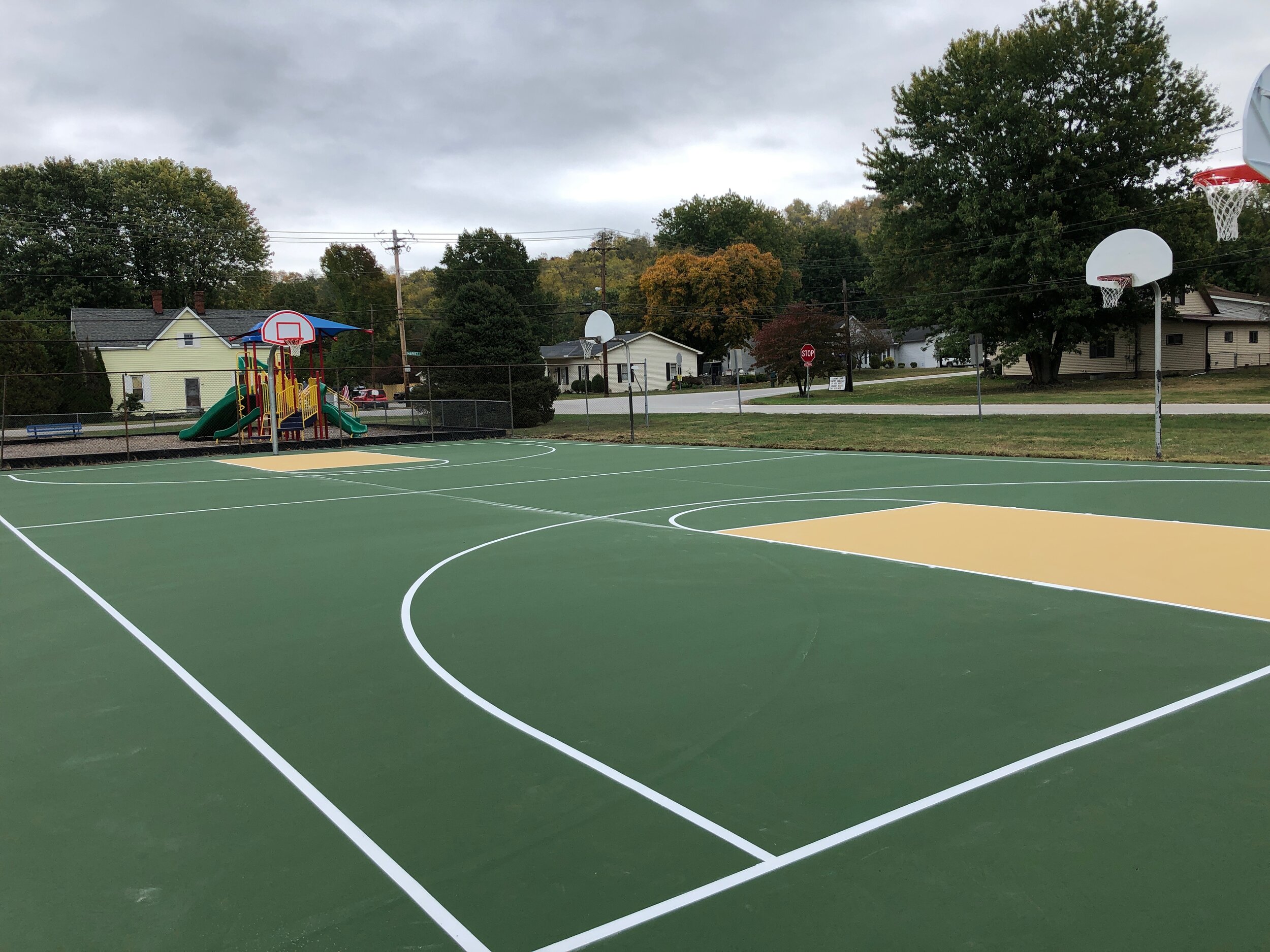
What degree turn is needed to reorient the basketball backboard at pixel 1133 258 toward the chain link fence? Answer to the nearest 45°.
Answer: approximately 45° to its right

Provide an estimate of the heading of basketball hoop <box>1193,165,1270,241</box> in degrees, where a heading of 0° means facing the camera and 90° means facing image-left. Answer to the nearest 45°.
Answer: approximately 90°

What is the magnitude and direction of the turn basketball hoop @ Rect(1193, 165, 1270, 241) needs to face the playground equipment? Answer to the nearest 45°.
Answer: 0° — it already faces it

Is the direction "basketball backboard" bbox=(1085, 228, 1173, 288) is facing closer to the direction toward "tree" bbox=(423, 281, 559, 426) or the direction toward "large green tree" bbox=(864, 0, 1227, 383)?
the tree

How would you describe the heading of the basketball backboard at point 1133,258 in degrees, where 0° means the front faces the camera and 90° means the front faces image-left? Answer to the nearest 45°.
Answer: approximately 45°

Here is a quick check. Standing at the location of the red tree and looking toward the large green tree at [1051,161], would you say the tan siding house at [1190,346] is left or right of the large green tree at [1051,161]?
left

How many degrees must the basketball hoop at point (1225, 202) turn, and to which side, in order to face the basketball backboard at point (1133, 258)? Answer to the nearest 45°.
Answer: approximately 45° to its right
